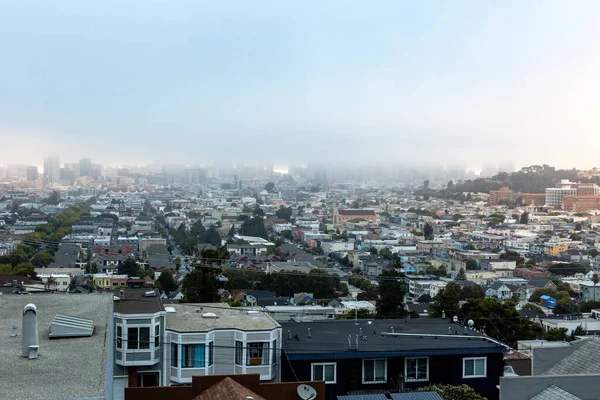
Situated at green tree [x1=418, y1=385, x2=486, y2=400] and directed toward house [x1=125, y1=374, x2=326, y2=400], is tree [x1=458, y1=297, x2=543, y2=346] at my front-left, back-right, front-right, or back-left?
back-right

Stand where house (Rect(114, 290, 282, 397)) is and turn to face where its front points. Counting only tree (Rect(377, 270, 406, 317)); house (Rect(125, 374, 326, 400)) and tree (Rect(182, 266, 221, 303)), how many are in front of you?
1

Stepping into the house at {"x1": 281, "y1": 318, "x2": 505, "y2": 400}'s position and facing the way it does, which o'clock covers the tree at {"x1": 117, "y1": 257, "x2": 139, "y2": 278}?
The tree is roughly at 5 o'clock from the house.

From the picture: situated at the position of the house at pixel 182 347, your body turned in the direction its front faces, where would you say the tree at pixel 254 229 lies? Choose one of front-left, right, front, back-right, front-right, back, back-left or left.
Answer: back

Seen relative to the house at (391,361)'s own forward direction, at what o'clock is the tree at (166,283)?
The tree is roughly at 5 o'clock from the house.

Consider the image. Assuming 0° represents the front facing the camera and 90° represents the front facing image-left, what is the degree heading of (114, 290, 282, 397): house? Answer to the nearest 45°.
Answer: approximately 0°

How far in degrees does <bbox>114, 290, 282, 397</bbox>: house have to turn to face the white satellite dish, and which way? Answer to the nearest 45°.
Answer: approximately 45° to its left

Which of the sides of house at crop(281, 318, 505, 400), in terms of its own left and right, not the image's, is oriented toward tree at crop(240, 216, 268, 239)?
back

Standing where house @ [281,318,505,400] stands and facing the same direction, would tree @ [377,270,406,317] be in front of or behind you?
behind

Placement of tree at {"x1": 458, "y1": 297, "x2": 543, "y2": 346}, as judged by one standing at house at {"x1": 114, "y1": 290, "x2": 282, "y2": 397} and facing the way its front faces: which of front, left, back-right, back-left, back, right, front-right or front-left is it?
back-left

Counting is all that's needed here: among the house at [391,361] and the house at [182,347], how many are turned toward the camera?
2

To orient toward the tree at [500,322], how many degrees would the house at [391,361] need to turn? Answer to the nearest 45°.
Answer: approximately 180°

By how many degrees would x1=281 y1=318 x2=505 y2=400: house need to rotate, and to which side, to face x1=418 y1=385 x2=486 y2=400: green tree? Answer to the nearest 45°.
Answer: approximately 45° to its left

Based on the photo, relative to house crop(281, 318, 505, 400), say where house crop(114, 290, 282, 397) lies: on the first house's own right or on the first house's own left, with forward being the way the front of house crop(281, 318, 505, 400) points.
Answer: on the first house's own right

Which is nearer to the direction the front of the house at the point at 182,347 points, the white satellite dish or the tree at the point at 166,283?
the white satellite dish
